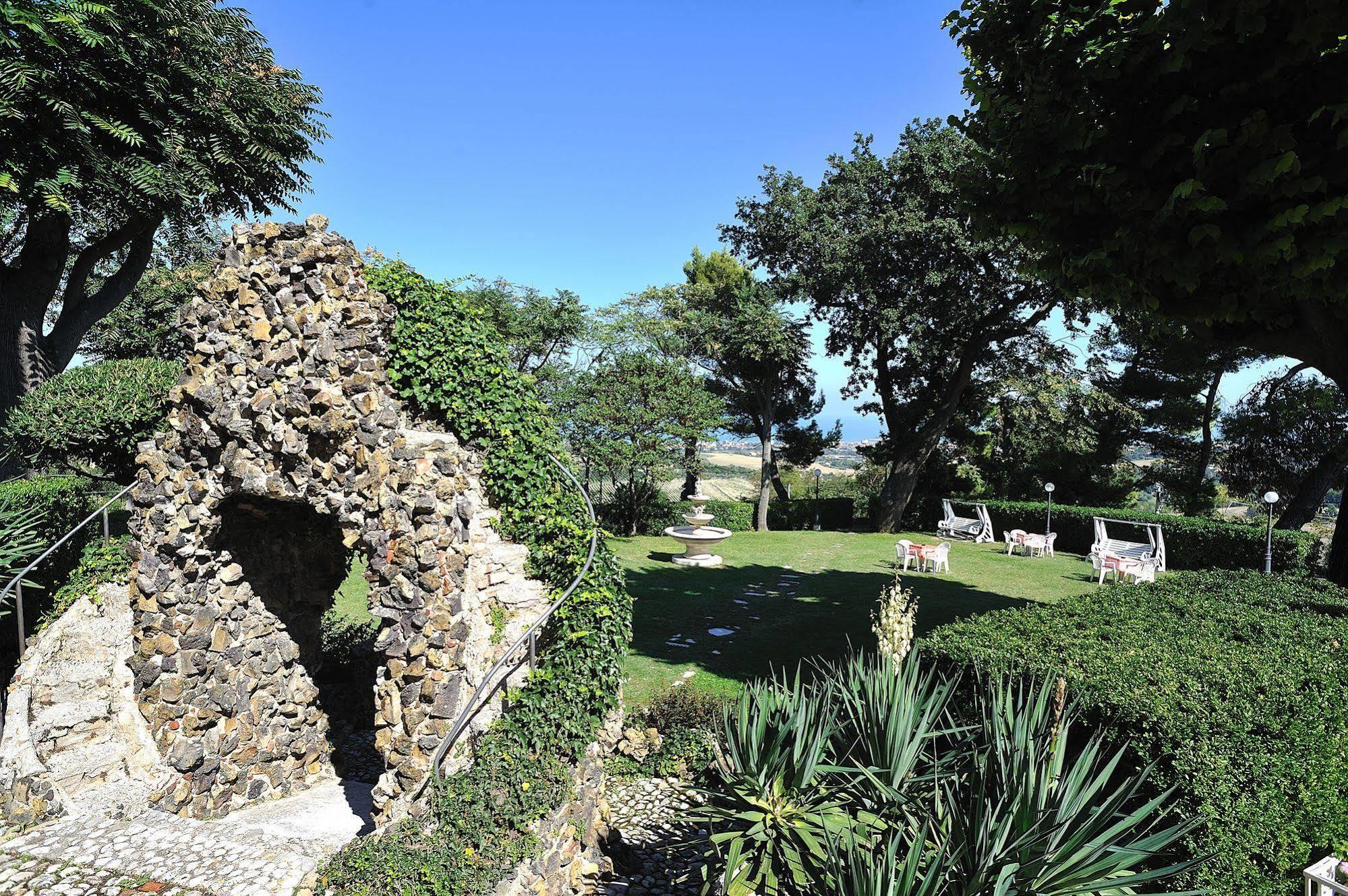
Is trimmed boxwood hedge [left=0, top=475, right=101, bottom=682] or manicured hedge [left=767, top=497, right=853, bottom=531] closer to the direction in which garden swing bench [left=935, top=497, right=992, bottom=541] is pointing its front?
the trimmed boxwood hedge

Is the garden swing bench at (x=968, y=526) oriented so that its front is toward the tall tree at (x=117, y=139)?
yes

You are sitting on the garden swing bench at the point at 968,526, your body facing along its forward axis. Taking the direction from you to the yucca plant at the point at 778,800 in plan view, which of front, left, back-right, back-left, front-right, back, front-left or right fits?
front-left

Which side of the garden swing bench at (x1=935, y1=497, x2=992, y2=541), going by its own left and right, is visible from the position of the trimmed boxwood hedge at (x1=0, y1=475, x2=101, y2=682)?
front

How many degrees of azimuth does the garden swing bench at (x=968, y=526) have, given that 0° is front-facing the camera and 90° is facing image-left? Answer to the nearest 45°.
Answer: approximately 45°

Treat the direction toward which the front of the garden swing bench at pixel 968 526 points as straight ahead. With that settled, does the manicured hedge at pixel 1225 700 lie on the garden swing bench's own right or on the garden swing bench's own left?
on the garden swing bench's own left

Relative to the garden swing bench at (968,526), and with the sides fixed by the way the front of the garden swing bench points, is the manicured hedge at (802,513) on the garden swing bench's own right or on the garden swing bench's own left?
on the garden swing bench's own right

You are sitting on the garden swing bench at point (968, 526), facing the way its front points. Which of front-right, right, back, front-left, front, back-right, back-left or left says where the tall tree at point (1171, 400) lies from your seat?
back

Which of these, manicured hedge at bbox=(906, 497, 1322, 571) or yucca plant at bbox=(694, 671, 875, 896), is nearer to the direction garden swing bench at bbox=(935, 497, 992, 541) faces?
the yucca plant
